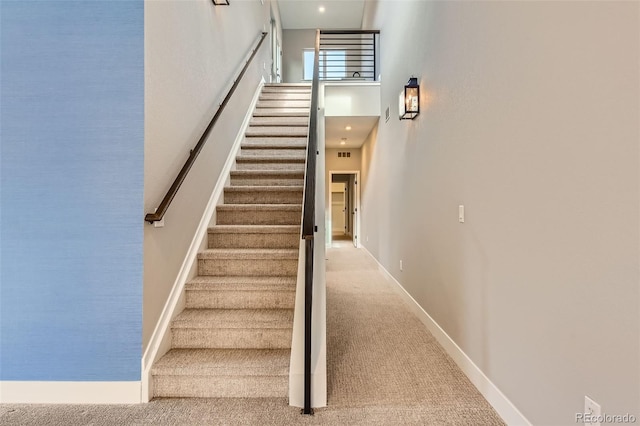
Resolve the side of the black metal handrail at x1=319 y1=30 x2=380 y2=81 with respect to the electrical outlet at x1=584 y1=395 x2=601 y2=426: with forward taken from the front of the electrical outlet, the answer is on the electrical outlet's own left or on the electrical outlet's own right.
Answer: on the electrical outlet's own right

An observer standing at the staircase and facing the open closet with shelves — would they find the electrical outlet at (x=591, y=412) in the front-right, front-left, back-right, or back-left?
back-right

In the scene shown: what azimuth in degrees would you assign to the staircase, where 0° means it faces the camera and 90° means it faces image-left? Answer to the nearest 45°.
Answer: approximately 0°

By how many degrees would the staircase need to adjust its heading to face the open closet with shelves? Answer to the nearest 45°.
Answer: approximately 180°

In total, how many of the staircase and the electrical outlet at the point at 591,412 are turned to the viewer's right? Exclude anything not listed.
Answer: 0

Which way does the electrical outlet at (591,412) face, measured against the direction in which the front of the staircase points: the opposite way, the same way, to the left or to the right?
to the right

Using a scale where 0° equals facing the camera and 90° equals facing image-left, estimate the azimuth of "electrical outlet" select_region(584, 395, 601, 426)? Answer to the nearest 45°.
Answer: approximately 45°

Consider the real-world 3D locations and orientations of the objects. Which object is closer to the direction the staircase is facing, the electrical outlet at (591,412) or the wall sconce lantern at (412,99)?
the electrical outlet

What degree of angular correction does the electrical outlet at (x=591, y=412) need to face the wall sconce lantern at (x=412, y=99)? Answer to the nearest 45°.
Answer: approximately 90° to its right

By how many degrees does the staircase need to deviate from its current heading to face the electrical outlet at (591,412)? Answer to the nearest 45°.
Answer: approximately 45° to its left

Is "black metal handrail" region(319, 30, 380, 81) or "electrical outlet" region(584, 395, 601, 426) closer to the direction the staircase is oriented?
the electrical outlet

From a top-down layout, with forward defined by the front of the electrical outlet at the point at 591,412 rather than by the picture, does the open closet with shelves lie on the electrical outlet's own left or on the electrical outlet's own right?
on the electrical outlet's own right
